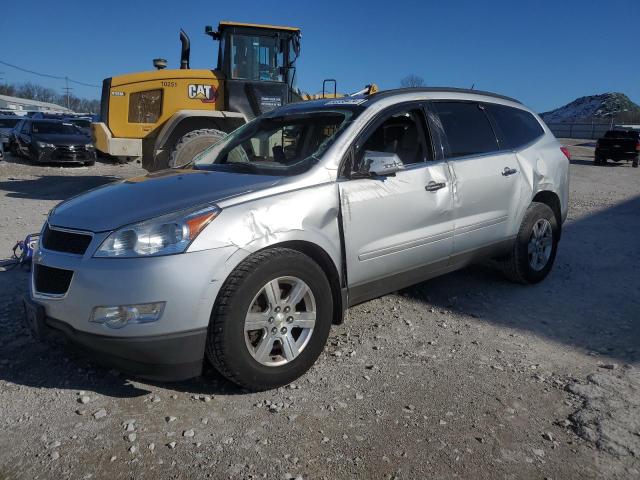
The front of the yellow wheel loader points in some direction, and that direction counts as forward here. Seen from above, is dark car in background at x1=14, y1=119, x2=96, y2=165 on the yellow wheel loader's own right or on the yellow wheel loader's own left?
on the yellow wheel loader's own left

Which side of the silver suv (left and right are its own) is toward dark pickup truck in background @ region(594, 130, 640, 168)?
back

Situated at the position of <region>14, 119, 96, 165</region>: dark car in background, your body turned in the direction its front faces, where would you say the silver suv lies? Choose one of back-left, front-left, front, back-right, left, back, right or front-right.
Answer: front-right

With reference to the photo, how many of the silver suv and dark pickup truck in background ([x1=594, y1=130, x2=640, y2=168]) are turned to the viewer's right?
0

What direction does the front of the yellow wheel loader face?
to the viewer's right

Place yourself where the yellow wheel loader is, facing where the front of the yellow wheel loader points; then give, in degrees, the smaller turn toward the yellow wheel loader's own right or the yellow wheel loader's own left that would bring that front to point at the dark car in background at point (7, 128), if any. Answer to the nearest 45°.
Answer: approximately 135° to the yellow wheel loader's own left

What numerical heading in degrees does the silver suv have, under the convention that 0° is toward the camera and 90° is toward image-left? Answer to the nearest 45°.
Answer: approximately 45°

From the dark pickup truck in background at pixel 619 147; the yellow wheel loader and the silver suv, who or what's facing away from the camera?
the dark pickup truck in background

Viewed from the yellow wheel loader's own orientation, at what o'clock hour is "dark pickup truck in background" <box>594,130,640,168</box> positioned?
The dark pickup truck in background is roughly at 11 o'clock from the yellow wheel loader.

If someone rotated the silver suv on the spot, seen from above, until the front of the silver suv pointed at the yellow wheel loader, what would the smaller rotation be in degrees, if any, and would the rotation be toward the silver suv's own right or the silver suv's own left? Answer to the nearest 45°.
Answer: approximately 135° to the silver suv's own right

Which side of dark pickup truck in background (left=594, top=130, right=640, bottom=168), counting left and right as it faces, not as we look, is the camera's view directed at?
back

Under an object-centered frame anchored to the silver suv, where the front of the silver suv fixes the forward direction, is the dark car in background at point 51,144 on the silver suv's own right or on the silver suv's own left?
on the silver suv's own right

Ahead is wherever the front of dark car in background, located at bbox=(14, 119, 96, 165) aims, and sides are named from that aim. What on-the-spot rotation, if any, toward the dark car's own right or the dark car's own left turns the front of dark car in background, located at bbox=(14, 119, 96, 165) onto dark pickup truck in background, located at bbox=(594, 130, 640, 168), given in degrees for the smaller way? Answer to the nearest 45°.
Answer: approximately 45° to the dark car's own left

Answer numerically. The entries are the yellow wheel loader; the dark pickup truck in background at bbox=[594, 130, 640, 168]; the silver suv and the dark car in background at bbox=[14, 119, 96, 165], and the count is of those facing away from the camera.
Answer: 1

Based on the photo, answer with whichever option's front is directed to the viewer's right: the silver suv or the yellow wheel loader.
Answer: the yellow wheel loader
